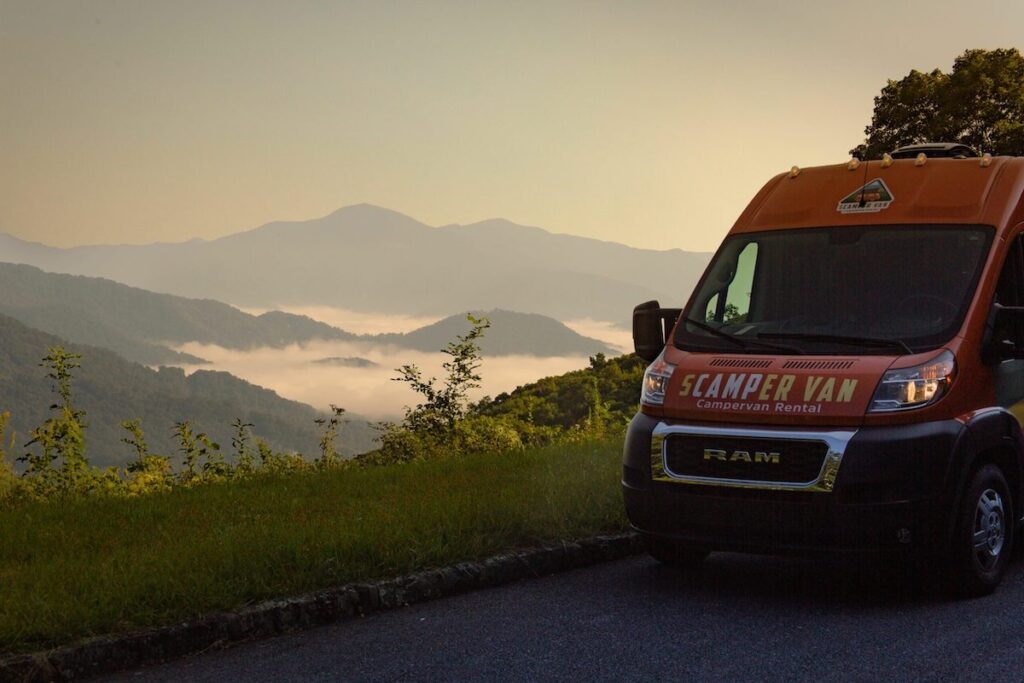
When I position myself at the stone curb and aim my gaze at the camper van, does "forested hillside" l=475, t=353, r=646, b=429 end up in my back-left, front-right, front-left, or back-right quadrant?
front-left

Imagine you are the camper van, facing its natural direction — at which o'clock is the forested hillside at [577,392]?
The forested hillside is roughly at 4 o'clock from the camper van.

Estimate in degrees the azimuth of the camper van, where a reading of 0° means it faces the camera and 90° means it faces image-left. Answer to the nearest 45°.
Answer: approximately 45°

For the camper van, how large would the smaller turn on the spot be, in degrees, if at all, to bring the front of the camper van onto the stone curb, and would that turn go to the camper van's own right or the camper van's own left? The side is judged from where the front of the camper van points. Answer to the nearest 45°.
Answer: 0° — it already faces it

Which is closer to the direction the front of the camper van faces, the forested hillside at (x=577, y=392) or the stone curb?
the stone curb
